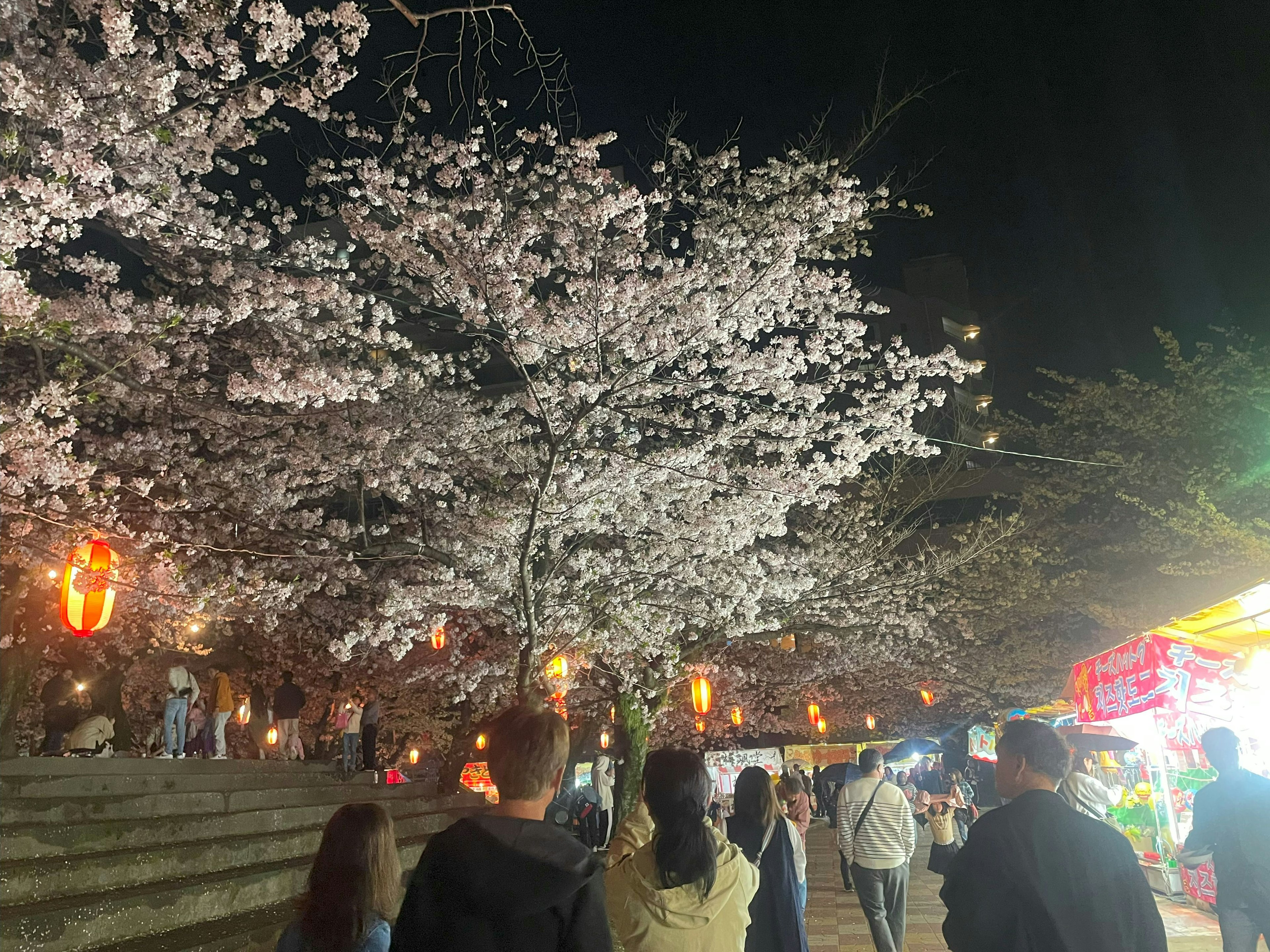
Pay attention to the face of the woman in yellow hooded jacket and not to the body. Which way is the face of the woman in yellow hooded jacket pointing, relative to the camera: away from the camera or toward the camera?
away from the camera

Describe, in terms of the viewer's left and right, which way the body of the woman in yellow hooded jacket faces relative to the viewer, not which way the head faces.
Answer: facing away from the viewer

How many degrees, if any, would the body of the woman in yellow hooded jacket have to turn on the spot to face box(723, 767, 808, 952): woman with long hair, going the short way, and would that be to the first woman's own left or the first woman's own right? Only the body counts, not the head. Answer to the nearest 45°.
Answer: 0° — they already face them

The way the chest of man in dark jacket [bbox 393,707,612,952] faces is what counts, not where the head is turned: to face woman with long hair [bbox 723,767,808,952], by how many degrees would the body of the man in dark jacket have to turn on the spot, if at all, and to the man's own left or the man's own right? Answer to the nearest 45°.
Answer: approximately 45° to the man's own right

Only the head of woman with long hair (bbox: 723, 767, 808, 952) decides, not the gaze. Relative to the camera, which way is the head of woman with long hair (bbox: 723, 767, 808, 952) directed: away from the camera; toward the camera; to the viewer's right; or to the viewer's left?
away from the camera

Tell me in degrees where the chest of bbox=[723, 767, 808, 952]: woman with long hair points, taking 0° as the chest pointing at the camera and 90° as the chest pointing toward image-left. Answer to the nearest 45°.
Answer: approximately 180°

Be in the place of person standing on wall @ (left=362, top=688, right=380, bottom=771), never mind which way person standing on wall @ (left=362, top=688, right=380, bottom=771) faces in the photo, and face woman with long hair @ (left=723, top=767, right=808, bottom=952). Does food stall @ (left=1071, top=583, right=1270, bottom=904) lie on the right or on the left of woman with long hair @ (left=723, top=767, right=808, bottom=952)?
left

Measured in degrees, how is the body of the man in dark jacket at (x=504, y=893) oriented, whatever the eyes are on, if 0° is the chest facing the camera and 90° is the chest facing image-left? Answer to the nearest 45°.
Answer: approximately 180°

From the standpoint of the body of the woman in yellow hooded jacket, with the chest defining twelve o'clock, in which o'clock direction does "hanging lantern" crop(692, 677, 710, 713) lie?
The hanging lantern is roughly at 12 o'clock from the woman in yellow hooded jacket.
